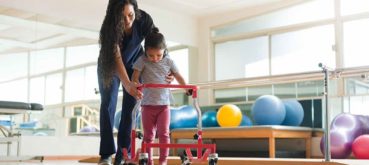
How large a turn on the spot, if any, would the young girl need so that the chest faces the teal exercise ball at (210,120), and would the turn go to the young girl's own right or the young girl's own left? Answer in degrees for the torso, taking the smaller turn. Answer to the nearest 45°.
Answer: approximately 180°

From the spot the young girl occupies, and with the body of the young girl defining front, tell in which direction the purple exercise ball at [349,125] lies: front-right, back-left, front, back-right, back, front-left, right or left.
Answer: back-left

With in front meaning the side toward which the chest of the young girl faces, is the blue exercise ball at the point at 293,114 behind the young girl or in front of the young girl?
behind

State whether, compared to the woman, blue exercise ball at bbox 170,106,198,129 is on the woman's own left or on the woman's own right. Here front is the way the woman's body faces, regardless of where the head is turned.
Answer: on the woman's own left

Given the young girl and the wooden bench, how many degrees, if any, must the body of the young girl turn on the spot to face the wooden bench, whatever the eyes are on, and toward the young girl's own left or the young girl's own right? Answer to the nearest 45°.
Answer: approximately 180°

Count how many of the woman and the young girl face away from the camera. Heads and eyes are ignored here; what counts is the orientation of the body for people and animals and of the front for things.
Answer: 0

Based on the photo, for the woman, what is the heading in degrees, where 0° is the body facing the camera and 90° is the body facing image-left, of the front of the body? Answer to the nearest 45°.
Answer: approximately 315°

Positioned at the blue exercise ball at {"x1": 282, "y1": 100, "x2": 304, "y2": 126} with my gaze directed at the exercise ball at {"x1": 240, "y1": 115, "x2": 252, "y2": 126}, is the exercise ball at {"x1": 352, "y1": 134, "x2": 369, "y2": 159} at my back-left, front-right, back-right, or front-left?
back-left

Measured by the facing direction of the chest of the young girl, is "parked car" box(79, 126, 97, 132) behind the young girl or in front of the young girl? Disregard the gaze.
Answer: behind

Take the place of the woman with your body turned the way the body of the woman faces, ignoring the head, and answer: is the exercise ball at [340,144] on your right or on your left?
on your left
